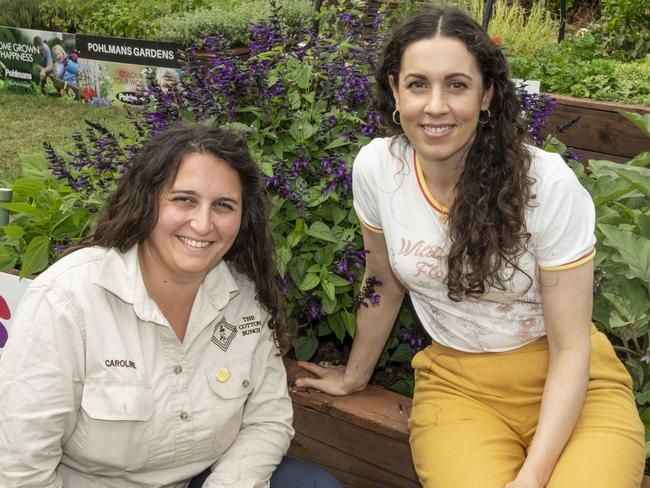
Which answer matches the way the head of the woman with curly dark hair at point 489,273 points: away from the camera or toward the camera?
toward the camera

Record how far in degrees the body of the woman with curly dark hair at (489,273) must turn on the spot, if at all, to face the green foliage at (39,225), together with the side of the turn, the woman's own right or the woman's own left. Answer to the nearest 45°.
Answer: approximately 90° to the woman's own right

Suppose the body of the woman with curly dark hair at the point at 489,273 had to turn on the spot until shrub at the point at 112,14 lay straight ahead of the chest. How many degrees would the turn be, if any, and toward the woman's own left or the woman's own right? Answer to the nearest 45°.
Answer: approximately 135° to the woman's own right

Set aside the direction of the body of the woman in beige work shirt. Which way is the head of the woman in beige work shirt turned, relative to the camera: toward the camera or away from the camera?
toward the camera

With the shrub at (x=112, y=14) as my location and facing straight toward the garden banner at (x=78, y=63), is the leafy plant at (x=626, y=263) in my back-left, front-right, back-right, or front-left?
front-left

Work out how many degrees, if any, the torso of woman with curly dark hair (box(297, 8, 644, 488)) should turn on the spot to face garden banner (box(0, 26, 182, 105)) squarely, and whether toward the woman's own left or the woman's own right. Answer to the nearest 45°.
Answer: approximately 135° to the woman's own right

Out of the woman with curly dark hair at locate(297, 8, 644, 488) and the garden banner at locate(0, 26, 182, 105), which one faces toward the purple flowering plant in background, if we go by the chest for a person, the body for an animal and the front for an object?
the garden banner

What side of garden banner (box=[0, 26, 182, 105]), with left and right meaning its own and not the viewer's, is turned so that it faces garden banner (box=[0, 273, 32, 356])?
front

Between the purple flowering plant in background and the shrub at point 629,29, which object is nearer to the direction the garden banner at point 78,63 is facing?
the purple flowering plant in background

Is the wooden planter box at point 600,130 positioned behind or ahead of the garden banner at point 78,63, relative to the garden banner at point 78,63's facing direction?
ahead

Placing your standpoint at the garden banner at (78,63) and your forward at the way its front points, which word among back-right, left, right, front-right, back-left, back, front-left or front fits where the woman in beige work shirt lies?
front

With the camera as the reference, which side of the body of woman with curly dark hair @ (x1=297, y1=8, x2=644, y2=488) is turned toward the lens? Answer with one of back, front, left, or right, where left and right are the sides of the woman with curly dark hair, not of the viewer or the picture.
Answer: front

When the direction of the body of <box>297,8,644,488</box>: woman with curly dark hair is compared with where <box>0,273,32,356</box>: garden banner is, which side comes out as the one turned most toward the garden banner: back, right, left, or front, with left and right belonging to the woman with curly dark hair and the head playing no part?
right

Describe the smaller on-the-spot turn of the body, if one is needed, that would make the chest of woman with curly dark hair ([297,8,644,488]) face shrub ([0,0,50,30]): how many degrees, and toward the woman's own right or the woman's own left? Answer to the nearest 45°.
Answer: approximately 135° to the woman's own right

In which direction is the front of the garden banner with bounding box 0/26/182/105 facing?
toward the camera

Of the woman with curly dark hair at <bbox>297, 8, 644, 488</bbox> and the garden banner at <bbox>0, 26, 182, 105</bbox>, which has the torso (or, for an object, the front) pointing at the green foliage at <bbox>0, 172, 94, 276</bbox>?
the garden banner

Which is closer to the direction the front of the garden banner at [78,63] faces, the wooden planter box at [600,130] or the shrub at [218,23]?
the wooden planter box

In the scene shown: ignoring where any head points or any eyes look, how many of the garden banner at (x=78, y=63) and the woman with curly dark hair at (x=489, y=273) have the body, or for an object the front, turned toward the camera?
2
